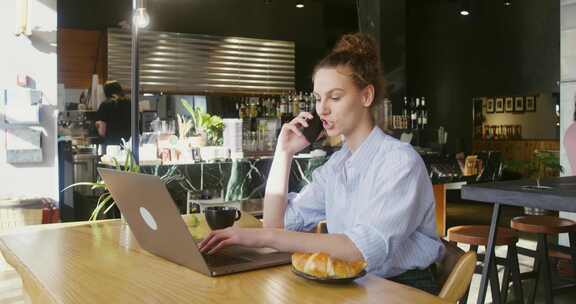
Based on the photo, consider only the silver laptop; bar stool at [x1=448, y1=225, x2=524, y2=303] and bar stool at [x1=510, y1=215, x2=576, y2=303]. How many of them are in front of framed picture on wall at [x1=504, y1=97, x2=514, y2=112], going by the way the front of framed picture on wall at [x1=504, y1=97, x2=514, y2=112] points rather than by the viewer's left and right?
3

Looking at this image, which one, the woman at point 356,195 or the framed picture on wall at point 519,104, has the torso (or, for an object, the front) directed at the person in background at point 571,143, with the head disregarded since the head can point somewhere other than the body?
the framed picture on wall

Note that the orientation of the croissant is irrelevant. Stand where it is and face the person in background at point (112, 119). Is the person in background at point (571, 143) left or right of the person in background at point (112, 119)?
right

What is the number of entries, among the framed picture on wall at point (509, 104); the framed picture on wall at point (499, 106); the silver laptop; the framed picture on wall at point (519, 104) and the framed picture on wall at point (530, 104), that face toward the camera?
4
